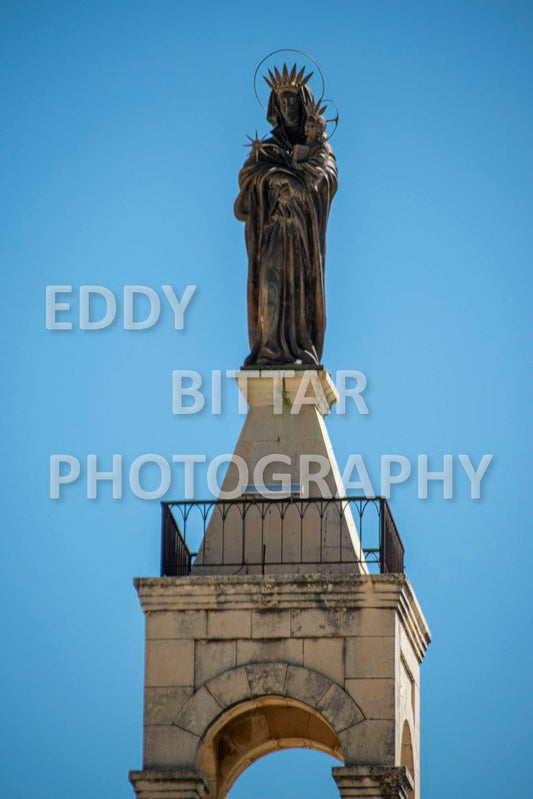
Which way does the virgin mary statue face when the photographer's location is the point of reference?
facing the viewer
